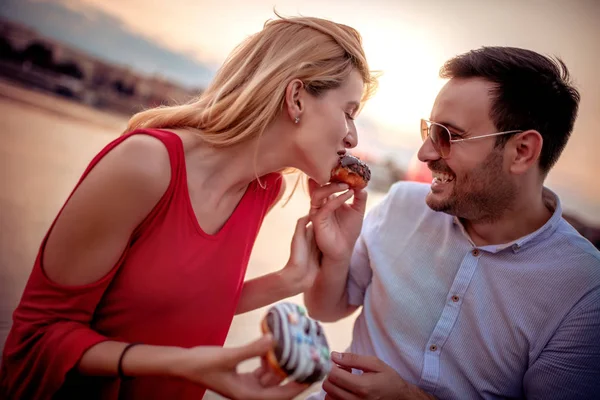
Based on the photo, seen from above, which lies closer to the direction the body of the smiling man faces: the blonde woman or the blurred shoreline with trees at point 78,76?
the blonde woman

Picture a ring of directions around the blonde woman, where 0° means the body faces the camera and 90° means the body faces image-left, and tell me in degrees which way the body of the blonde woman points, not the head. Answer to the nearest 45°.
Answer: approximately 315°

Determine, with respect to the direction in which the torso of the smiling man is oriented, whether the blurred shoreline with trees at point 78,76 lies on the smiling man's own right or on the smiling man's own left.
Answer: on the smiling man's own right

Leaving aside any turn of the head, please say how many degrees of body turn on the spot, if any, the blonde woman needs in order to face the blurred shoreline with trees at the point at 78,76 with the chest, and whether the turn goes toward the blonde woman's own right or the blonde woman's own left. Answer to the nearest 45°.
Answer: approximately 135° to the blonde woman's own left

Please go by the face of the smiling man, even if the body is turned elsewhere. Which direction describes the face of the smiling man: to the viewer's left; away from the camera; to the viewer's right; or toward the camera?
to the viewer's left

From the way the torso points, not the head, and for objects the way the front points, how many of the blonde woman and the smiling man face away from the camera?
0

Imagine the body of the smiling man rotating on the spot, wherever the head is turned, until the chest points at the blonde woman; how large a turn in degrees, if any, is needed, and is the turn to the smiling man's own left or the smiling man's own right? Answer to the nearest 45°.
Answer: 0° — they already face them

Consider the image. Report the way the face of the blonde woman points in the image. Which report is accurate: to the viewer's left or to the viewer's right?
to the viewer's right
